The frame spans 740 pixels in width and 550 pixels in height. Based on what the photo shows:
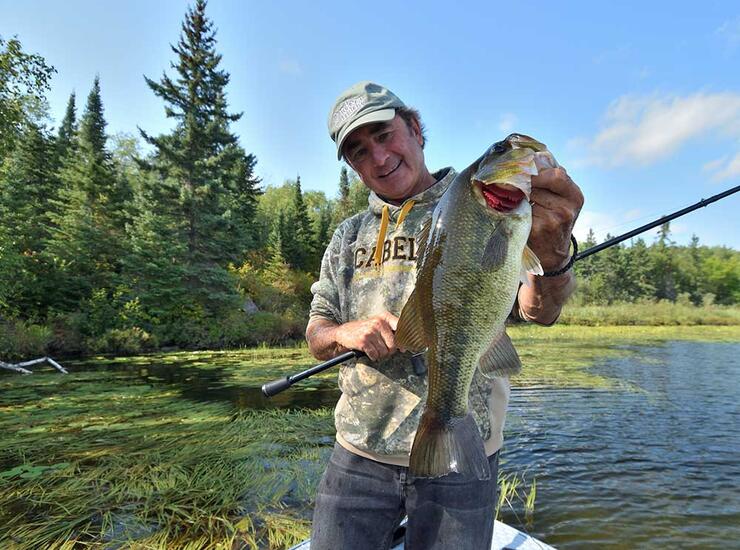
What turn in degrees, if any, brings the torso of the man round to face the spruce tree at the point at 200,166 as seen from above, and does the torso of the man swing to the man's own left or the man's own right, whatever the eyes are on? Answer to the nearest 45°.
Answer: approximately 135° to the man's own right

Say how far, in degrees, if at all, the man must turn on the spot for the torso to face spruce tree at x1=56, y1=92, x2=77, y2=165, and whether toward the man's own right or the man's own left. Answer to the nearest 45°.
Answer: approximately 135° to the man's own right

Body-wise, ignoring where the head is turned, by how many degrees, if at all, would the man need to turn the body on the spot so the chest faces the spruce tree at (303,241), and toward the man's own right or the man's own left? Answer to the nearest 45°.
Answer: approximately 180°

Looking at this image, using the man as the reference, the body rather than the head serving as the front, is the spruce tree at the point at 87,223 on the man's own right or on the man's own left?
on the man's own right

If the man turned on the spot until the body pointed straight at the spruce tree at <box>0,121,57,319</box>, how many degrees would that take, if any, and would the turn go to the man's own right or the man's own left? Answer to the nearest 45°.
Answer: approximately 135° to the man's own right

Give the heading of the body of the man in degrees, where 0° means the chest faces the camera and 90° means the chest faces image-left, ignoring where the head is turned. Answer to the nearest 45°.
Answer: approximately 0°
